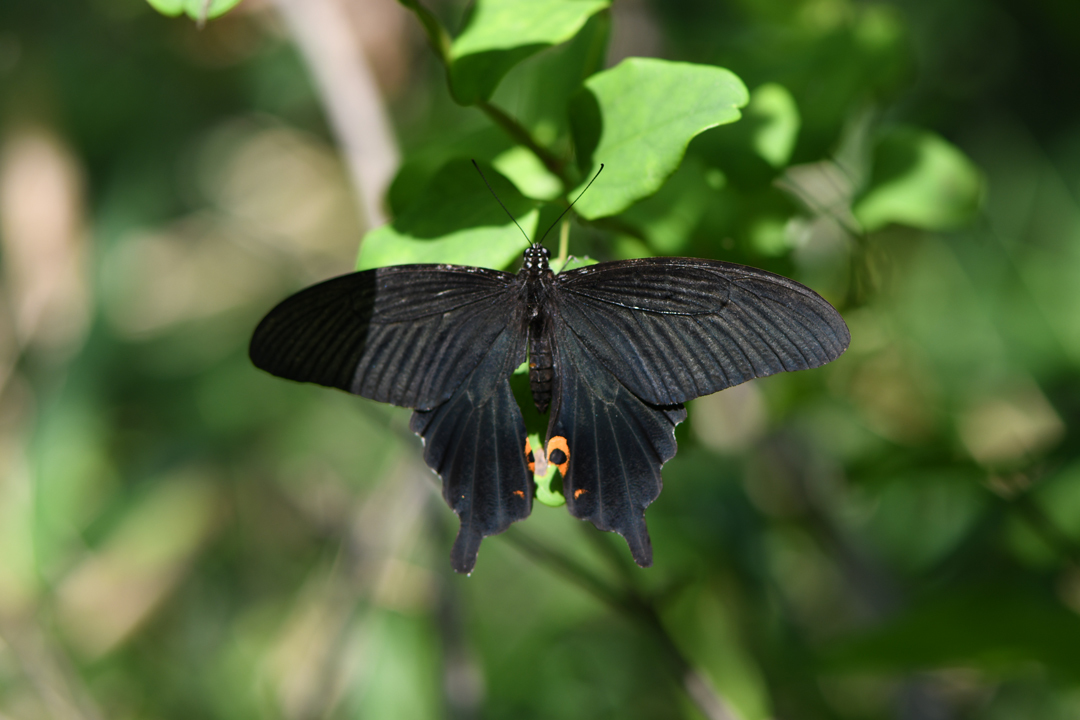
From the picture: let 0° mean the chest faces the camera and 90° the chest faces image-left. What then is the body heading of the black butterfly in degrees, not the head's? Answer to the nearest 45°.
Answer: approximately 180°
